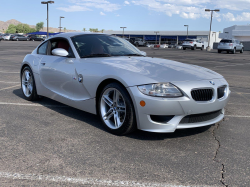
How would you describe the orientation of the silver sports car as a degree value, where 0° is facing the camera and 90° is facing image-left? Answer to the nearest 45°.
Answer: approximately 315°
